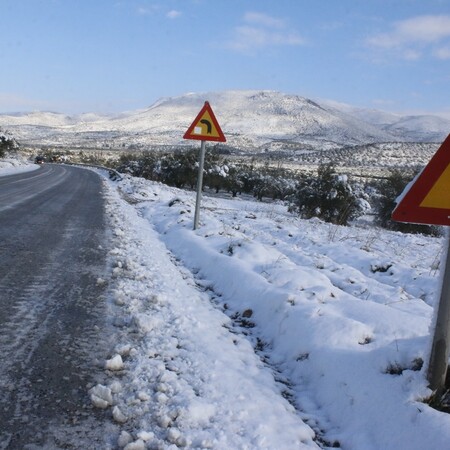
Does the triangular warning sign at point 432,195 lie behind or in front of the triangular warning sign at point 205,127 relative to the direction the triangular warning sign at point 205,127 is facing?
in front

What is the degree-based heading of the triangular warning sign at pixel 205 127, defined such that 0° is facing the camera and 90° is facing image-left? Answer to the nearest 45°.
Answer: approximately 0°

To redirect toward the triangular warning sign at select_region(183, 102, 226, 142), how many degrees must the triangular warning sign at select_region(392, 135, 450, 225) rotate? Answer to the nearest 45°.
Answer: approximately 135° to its right

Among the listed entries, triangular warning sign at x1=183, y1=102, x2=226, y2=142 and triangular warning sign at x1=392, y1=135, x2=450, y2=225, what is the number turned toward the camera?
2

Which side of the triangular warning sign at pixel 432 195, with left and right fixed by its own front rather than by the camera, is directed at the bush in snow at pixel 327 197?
back

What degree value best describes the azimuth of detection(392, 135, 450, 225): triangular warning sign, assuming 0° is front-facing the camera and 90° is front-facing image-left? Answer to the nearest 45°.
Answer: approximately 0°
